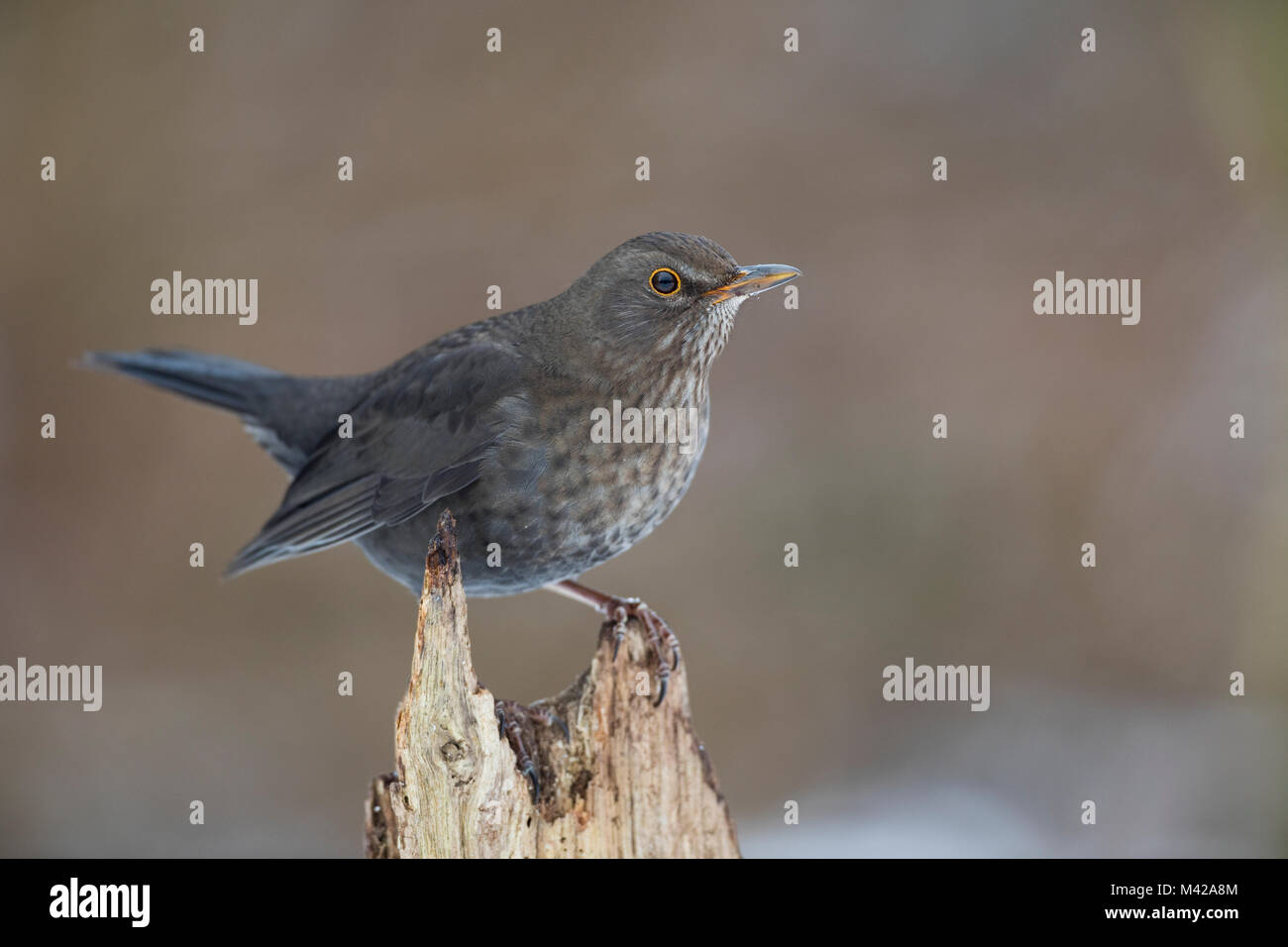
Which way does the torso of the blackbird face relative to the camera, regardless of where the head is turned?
to the viewer's right
